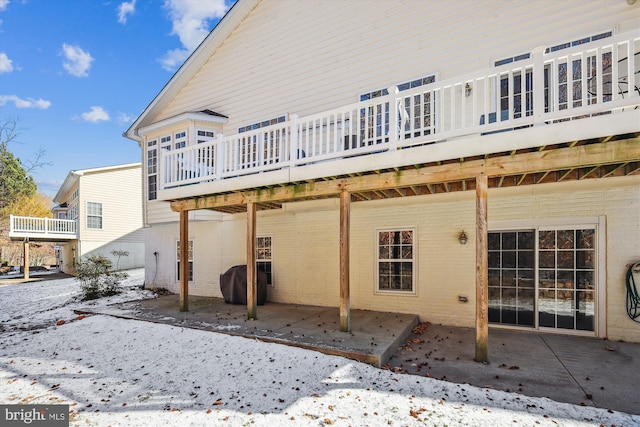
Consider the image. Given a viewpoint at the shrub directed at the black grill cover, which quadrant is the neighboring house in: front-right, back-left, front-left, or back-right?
back-left

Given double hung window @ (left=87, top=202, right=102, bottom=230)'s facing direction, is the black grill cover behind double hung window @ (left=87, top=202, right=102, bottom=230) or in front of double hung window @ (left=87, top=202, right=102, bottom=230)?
in front

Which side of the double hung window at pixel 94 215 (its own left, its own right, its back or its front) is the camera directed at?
front

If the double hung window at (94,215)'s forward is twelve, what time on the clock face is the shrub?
The shrub is roughly at 12 o'clock from the double hung window.
